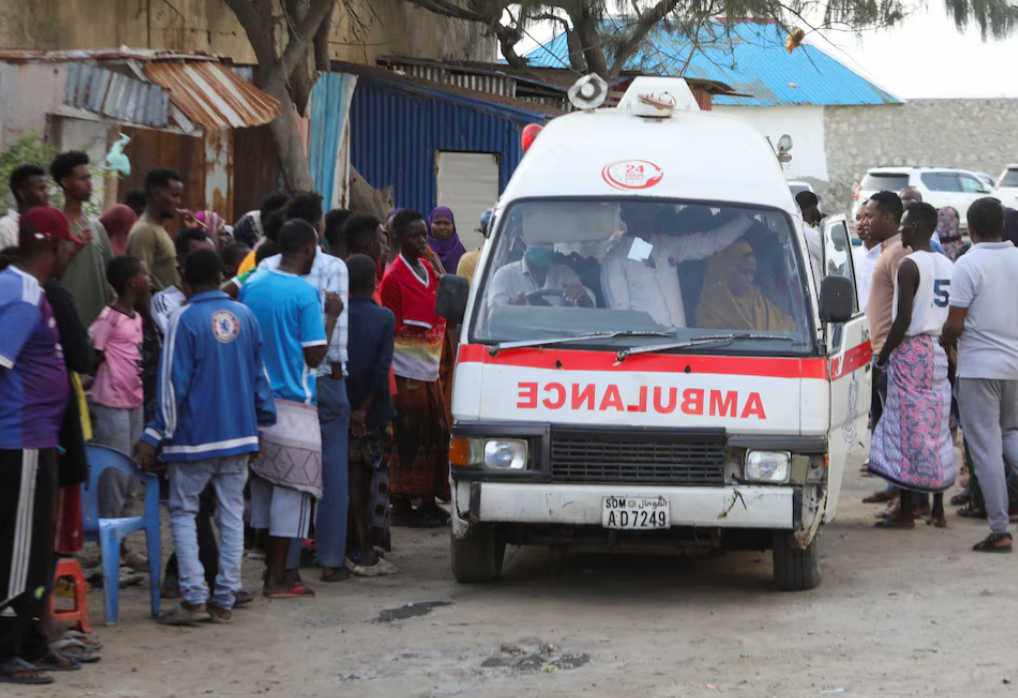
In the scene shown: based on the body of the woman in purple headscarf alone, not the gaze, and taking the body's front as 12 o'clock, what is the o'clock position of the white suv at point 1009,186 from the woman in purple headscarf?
The white suv is roughly at 7 o'clock from the woman in purple headscarf.

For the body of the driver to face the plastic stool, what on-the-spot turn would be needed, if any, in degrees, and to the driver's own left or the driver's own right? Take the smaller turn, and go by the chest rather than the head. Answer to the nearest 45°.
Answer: approximately 45° to the driver's own right

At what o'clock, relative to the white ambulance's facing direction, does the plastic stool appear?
The plastic stool is roughly at 2 o'clock from the white ambulance.

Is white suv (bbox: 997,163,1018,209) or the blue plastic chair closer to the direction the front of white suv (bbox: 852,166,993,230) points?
the white suv

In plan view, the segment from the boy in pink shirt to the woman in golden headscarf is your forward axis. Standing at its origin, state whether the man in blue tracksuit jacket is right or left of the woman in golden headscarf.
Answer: right
